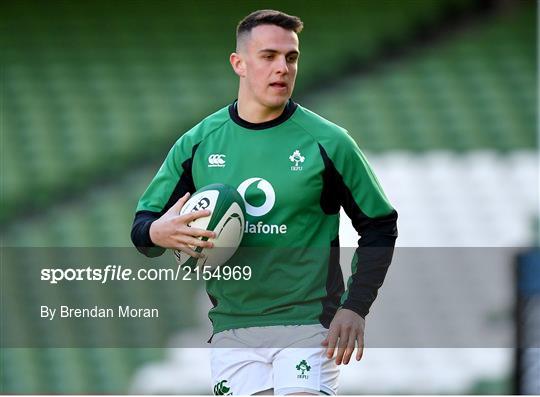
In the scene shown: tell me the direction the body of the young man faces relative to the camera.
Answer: toward the camera
